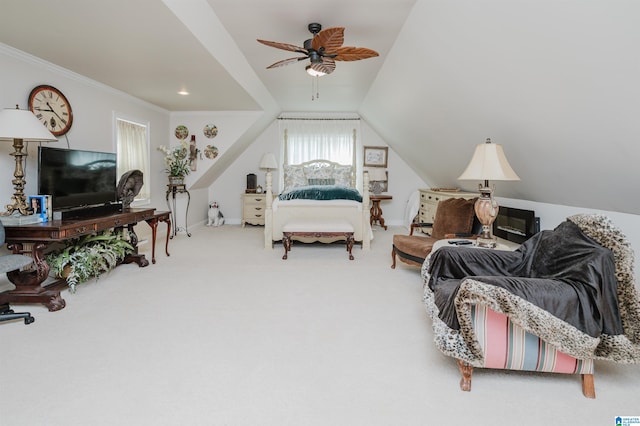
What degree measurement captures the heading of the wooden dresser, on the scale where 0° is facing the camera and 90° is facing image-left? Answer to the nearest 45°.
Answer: approximately 45°

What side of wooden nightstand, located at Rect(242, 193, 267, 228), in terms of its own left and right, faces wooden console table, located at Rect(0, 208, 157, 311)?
front

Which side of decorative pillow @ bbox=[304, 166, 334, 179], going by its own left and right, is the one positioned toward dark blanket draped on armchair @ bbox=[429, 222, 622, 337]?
front
